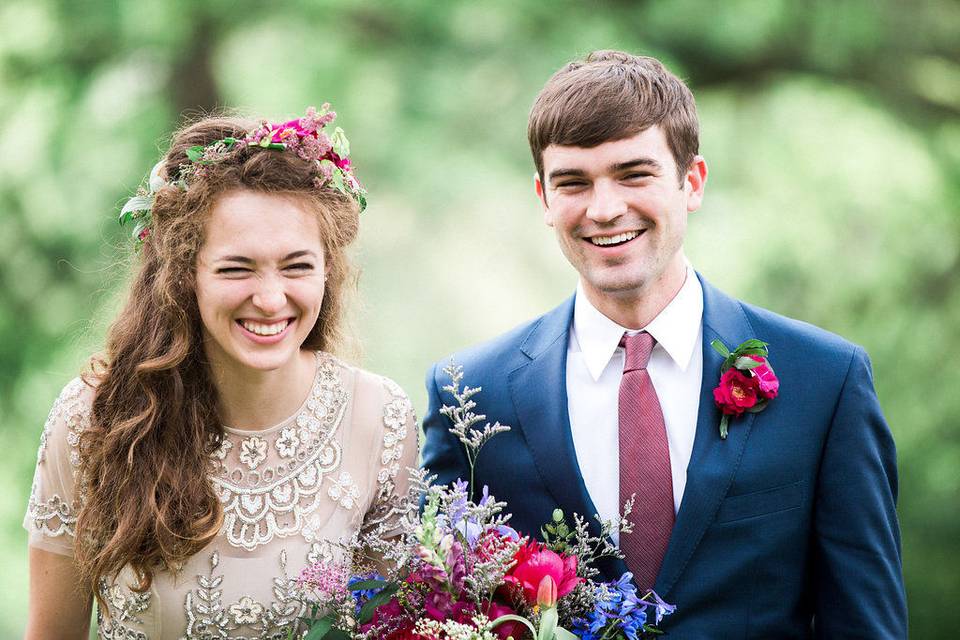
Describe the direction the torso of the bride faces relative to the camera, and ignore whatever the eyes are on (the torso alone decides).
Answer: toward the camera

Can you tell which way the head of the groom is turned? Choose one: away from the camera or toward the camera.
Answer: toward the camera

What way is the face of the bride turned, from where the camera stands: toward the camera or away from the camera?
toward the camera

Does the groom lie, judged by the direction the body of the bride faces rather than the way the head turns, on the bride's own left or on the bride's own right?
on the bride's own left

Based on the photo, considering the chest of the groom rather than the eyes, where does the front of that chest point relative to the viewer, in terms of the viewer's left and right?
facing the viewer

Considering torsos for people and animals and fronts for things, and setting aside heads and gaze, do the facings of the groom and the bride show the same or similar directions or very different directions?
same or similar directions

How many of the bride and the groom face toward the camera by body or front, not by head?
2

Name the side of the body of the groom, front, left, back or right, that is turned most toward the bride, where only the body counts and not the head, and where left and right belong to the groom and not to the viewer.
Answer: right
